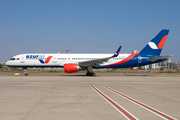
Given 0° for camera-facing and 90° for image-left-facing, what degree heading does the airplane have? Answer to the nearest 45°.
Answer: approximately 90°
